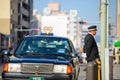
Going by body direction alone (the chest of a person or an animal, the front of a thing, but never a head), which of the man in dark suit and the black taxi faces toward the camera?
the black taxi

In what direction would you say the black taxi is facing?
toward the camera

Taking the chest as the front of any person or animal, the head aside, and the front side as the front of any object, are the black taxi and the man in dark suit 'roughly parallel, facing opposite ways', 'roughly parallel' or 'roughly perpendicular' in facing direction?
roughly perpendicular

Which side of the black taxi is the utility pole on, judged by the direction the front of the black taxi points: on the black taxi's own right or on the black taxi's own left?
on the black taxi's own left
